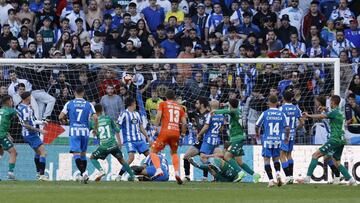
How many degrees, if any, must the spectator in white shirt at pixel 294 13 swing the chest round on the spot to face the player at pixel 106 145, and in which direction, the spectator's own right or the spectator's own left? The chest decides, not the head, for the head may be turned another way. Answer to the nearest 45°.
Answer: approximately 45° to the spectator's own right

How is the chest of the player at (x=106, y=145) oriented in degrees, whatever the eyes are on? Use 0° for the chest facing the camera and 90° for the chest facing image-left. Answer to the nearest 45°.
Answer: approximately 135°

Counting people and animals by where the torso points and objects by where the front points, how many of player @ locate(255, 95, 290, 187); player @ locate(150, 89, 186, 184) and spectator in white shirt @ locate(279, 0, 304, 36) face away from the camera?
2

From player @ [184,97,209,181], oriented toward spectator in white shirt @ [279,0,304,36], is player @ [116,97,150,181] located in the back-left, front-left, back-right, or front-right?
back-left

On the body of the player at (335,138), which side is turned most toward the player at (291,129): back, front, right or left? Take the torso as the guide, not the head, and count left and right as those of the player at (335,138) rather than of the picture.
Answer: front

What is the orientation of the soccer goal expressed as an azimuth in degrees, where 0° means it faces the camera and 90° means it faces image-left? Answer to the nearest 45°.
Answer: approximately 0°
